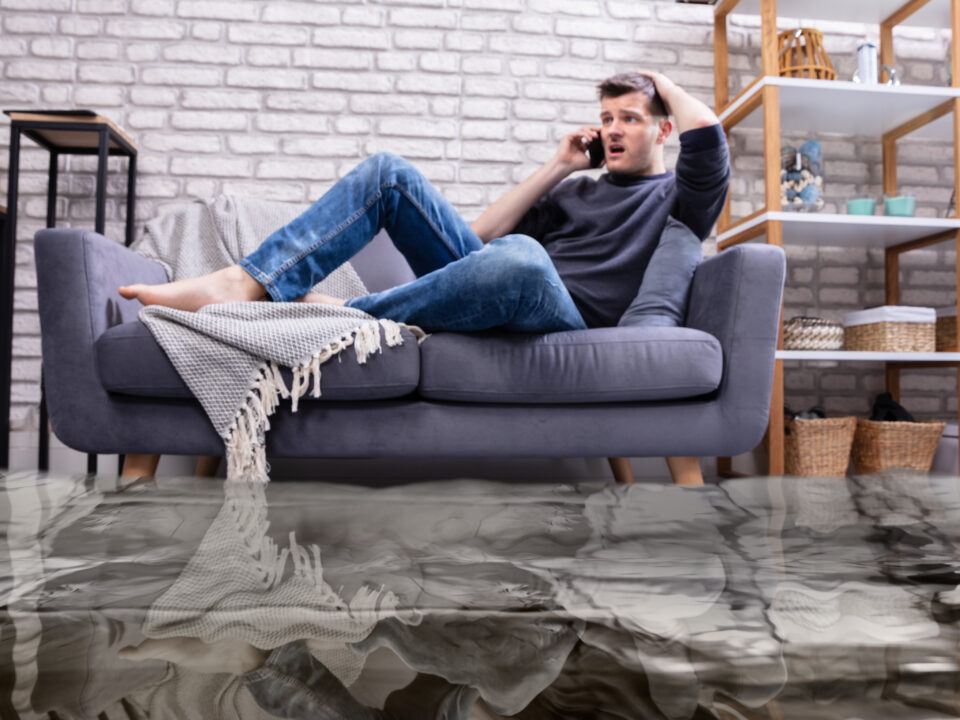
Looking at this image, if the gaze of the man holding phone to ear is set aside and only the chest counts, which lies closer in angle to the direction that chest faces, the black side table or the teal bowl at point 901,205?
the black side table

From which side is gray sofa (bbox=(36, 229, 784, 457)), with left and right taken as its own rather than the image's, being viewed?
front

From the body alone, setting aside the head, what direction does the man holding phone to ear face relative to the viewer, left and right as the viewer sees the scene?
facing the viewer and to the left of the viewer

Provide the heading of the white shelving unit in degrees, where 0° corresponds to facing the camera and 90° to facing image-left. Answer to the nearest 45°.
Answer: approximately 0°

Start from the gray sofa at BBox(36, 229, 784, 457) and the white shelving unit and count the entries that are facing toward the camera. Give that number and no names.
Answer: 2
